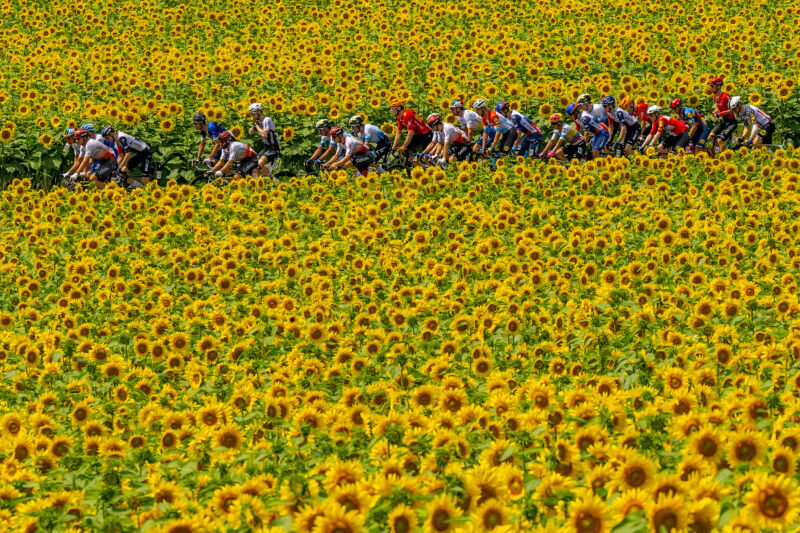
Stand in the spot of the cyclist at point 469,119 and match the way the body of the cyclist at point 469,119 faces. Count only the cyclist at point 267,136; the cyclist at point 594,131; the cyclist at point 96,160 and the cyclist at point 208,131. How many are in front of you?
3

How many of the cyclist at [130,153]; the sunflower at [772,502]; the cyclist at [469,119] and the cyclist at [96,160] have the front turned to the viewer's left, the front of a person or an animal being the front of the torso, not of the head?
3

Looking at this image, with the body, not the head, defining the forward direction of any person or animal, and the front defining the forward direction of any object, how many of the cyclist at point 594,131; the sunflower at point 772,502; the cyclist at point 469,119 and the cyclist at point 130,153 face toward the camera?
1

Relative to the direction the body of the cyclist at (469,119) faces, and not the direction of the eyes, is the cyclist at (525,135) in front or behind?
behind

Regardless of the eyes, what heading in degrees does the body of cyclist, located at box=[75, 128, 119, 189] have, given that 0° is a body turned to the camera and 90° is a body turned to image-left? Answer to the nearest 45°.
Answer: approximately 90°

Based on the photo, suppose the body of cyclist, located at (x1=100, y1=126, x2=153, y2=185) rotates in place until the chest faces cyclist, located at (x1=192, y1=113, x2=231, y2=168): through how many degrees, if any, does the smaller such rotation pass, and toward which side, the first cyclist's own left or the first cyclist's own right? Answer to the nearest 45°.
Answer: approximately 180°

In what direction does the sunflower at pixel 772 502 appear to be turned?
toward the camera

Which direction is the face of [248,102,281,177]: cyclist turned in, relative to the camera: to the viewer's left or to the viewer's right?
to the viewer's left

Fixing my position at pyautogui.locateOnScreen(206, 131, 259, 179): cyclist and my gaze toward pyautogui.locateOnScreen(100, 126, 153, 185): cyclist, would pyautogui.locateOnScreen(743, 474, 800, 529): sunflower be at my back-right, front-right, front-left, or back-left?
back-left

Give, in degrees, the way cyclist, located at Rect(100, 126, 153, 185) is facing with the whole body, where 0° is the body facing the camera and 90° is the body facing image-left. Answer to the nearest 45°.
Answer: approximately 90°

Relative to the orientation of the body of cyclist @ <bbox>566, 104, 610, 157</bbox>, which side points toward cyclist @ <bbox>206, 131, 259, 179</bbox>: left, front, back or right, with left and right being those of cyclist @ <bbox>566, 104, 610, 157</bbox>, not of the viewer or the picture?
front

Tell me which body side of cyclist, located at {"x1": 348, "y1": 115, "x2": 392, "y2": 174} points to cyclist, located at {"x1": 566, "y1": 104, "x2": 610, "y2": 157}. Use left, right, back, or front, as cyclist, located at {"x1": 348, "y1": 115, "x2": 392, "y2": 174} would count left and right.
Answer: back

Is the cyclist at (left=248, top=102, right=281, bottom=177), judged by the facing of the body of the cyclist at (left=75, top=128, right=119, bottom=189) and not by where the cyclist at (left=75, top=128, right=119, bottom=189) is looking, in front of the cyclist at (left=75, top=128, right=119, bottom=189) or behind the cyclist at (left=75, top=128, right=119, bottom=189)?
behind

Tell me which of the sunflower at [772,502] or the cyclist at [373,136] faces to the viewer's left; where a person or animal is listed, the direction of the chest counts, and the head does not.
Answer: the cyclist

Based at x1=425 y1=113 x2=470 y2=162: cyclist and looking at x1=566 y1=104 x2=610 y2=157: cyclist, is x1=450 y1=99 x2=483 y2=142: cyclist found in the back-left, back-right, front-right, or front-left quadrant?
front-left

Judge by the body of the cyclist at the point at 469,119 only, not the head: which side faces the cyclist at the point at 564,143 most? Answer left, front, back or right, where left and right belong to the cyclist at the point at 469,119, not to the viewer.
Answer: back

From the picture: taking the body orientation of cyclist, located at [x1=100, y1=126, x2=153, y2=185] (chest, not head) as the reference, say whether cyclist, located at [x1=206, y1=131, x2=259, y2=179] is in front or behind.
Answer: behind

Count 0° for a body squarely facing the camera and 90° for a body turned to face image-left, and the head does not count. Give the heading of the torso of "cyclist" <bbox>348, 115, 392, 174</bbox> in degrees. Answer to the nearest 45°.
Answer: approximately 90°

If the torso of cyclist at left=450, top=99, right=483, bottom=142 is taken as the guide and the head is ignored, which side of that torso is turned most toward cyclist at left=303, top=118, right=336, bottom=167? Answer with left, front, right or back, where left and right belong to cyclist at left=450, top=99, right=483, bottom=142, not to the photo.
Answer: front

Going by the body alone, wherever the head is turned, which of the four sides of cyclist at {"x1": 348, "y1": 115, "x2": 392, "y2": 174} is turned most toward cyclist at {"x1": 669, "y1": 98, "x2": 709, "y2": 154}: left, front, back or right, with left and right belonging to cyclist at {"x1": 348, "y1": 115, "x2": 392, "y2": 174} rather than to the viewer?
back
